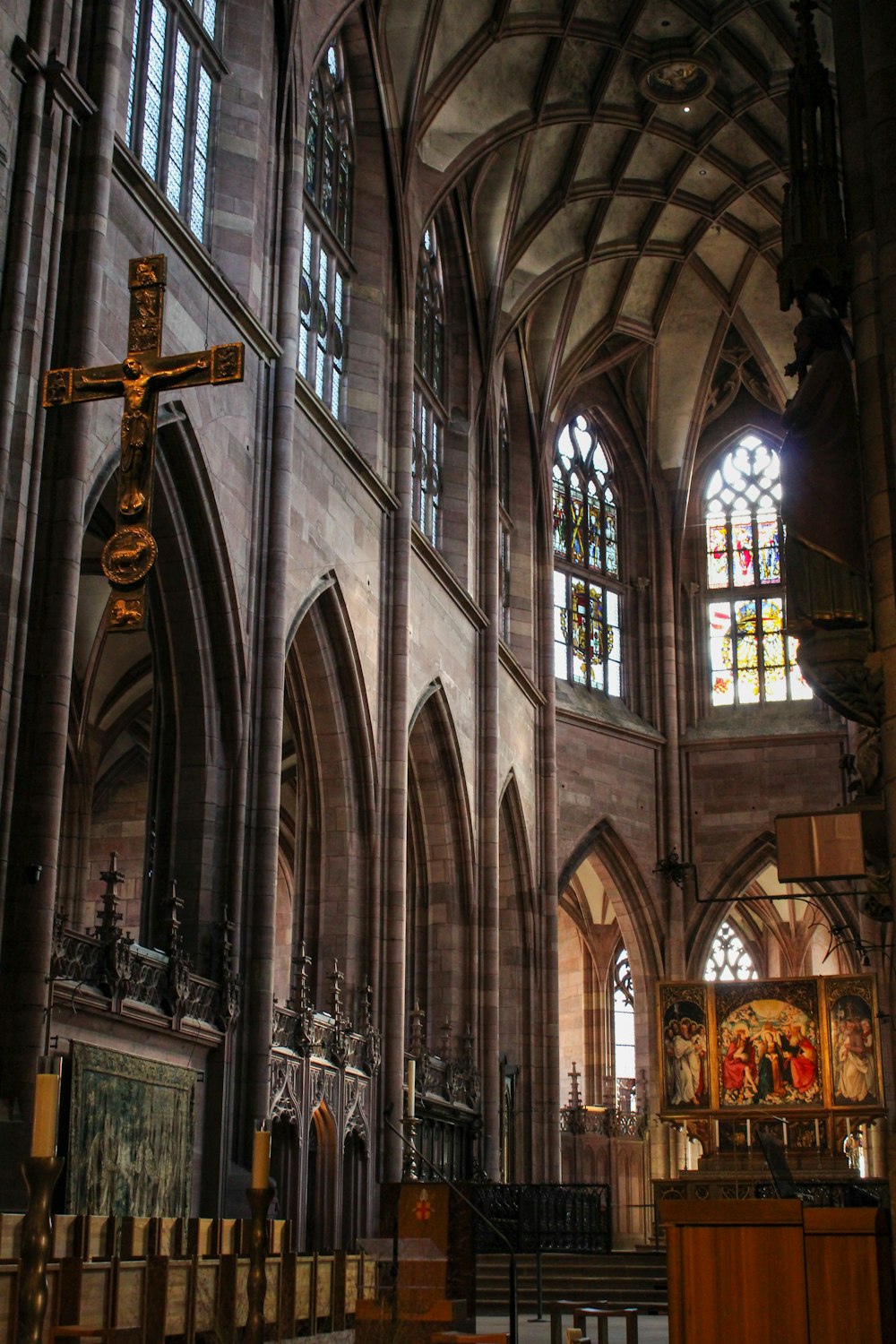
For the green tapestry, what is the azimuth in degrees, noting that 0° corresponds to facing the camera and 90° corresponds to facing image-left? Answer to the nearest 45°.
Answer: approximately 315°

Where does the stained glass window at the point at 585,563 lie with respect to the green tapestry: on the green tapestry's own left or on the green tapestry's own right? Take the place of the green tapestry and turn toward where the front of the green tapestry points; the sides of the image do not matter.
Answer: on the green tapestry's own left

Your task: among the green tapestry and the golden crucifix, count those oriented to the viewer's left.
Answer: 0

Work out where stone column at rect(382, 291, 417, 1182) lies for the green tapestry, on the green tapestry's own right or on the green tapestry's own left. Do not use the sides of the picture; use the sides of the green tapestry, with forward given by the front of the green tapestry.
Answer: on the green tapestry's own left

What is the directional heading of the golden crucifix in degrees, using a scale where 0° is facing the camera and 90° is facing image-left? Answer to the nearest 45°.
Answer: approximately 0°

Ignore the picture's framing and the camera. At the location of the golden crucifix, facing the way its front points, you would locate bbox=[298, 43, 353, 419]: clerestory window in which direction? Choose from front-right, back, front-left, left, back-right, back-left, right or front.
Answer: back

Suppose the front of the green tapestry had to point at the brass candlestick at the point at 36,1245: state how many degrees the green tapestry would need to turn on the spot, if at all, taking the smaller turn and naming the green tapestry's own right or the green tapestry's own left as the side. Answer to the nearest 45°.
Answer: approximately 45° to the green tapestry's own right

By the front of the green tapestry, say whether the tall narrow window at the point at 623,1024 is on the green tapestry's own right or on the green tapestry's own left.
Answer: on the green tapestry's own left

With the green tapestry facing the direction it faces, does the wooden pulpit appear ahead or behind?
ahead

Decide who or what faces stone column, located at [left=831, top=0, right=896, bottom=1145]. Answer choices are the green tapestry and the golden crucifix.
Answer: the green tapestry

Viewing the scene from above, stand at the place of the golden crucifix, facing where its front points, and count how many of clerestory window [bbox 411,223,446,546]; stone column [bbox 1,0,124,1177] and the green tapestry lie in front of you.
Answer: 0

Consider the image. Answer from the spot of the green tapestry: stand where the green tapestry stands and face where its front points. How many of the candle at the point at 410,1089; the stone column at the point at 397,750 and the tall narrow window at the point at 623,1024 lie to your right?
0

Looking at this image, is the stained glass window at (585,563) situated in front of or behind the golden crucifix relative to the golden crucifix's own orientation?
behind
